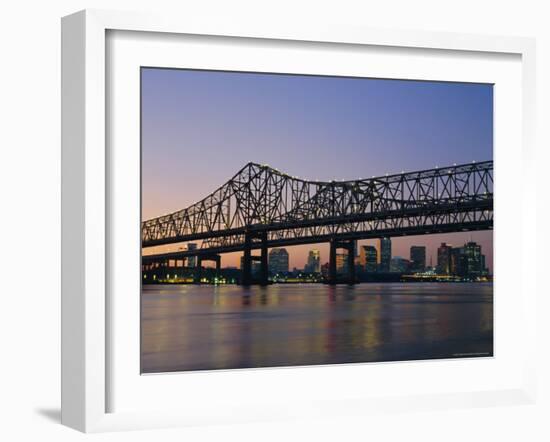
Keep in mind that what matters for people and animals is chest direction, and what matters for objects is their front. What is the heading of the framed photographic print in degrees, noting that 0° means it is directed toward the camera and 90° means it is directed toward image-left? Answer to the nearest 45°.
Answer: approximately 315°
